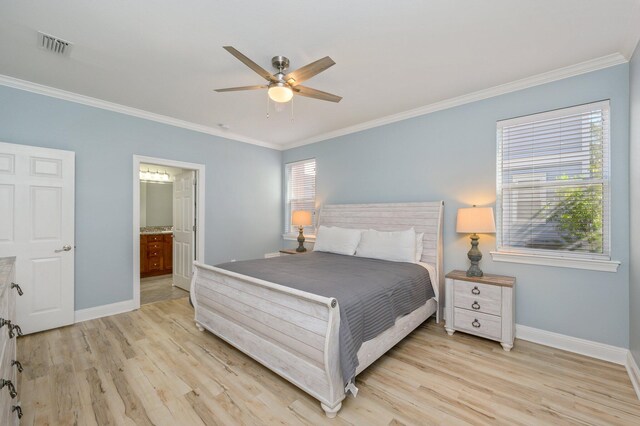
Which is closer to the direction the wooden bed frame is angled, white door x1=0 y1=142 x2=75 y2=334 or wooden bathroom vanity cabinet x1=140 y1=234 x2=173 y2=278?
the white door

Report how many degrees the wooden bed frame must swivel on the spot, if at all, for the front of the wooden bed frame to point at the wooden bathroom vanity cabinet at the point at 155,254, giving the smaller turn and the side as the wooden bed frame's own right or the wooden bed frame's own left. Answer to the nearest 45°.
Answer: approximately 90° to the wooden bed frame's own right

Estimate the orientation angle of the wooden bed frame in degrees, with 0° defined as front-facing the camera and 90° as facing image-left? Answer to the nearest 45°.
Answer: approximately 45°

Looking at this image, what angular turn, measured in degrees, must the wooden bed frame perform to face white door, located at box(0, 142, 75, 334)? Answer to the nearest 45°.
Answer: approximately 45° to its right

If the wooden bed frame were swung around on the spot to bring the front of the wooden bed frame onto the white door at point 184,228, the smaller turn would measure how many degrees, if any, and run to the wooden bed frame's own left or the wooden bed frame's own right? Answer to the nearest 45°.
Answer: approximately 90° to the wooden bed frame's own right

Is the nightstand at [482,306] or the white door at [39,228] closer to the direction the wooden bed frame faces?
the white door

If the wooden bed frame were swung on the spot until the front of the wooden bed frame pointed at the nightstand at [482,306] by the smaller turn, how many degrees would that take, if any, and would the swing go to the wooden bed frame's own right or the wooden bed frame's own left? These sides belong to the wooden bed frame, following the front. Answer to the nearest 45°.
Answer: approximately 135° to the wooden bed frame's own left
